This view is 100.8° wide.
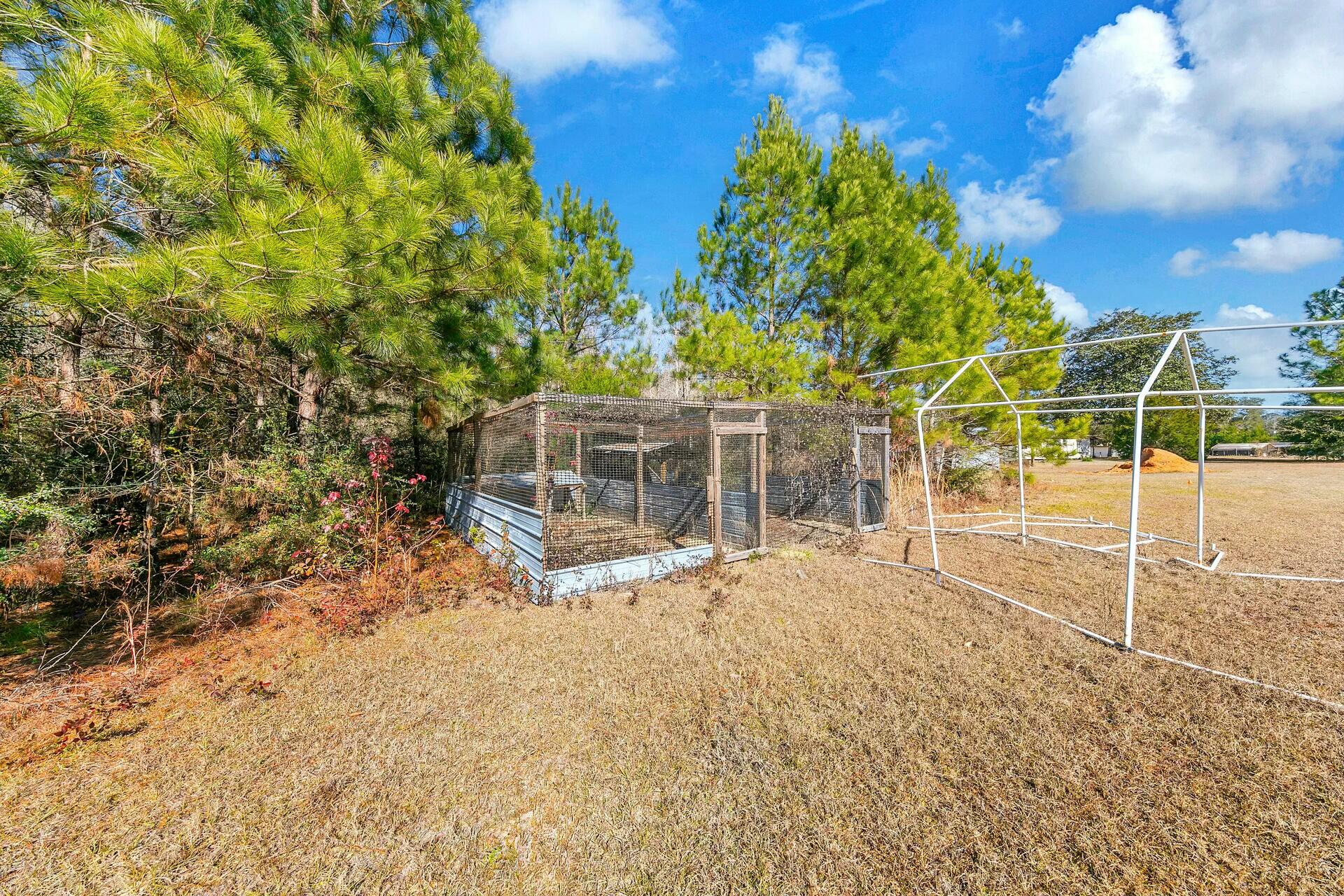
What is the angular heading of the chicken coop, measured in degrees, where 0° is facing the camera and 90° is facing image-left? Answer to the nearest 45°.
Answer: approximately 315°

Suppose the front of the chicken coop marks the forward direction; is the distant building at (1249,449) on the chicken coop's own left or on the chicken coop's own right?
on the chicken coop's own left

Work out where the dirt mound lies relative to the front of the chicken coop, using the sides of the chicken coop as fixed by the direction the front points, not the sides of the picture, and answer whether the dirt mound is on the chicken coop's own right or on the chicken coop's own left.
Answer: on the chicken coop's own left

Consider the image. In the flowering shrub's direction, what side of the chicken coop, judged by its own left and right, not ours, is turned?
right

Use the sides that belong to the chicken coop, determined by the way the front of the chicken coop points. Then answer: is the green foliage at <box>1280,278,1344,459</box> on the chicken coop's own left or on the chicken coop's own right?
on the chicken coop's own left

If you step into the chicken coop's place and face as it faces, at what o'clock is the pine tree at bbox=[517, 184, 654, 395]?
The pine tree is roughly at 7 o'clock from the chicken coop.
